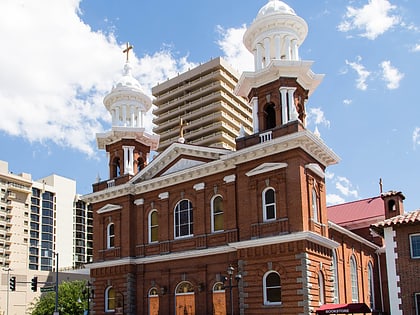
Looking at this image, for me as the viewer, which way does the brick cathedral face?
facing the viewer and to the left of the viewer
